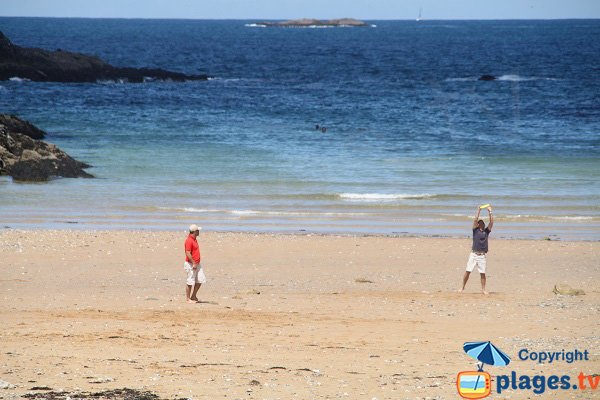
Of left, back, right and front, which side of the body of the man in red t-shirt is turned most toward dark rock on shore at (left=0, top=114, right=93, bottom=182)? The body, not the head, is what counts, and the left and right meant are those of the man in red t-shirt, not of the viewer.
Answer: left

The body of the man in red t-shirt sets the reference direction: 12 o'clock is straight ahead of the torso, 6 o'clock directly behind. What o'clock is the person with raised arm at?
The person with raised arm is roughly at 12 o'clock from the man in red t-shirt.

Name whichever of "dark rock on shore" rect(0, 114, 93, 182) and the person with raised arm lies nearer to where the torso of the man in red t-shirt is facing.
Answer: the person with raised arm

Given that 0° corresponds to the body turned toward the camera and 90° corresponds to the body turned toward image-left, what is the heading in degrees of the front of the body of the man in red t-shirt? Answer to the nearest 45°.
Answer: approximately 270°
